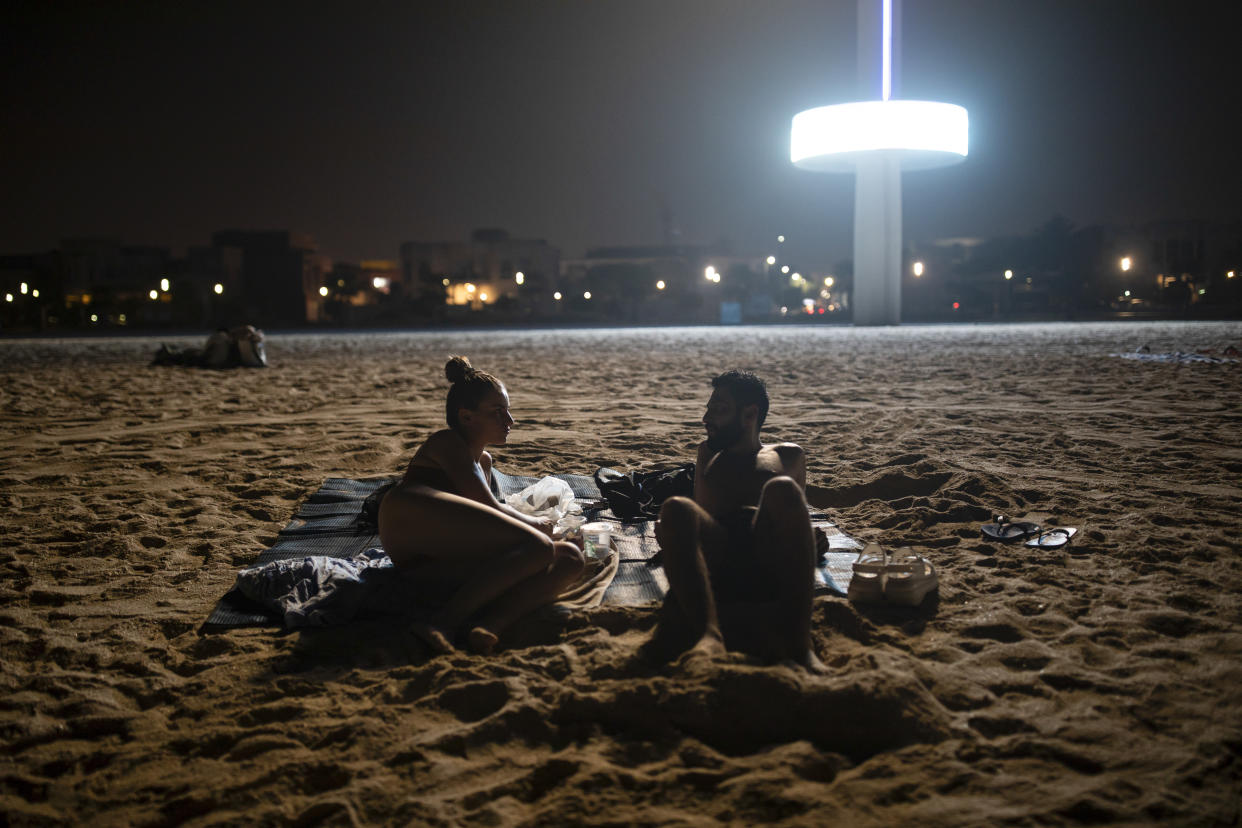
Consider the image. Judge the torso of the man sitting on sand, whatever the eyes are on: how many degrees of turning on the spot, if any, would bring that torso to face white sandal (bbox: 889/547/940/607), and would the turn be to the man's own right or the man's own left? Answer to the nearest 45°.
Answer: approximately 135° to the man's own left

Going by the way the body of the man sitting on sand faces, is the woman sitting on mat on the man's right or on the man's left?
on the man's right

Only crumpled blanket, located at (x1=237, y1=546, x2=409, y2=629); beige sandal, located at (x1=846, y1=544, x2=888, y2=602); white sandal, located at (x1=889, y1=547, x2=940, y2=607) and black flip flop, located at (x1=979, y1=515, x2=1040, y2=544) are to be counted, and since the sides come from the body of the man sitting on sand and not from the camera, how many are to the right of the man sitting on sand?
1

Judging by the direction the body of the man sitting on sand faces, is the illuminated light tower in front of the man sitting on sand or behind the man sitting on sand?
behind

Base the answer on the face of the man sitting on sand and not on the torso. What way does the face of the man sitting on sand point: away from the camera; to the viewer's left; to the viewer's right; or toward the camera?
to the viewer's left

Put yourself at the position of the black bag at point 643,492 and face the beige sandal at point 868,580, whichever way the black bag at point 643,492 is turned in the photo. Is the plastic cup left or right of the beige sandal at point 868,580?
right

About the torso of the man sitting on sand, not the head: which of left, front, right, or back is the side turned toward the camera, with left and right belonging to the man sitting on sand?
front

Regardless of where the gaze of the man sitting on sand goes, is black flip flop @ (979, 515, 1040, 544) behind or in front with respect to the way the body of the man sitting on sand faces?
behind

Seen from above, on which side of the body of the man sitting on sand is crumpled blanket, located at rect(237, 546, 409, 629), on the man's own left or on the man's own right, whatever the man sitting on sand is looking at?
on the man's own right

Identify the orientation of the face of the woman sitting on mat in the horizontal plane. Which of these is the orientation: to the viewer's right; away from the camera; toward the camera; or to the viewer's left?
to the viewer's right
